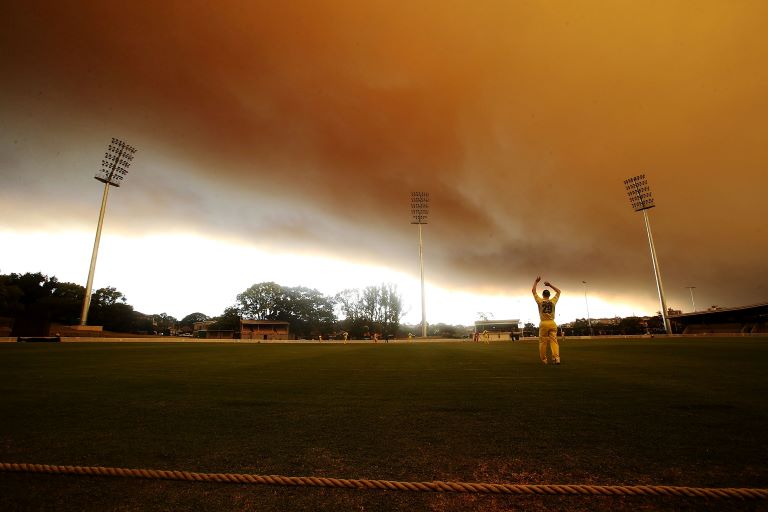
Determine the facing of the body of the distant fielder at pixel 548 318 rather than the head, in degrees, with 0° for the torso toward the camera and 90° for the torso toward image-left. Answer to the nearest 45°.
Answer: approximately 180°

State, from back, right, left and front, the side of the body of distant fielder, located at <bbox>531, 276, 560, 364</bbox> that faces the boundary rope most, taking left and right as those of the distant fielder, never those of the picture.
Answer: back
